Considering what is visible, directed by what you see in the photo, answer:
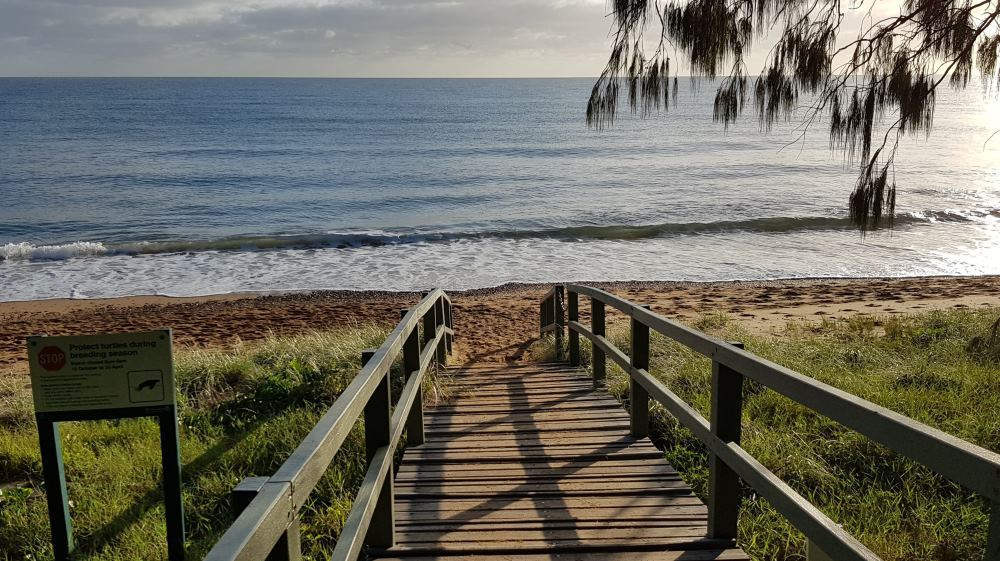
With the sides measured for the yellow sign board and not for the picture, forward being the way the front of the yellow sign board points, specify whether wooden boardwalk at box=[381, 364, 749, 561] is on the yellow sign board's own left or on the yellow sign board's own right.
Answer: on the yellow sign board's own left

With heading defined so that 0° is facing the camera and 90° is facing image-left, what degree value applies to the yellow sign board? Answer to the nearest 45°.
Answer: approximately 0°
